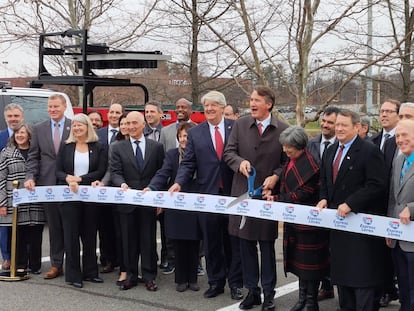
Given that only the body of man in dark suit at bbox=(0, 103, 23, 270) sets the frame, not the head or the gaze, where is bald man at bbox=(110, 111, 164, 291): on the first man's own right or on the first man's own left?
on the first man's own left

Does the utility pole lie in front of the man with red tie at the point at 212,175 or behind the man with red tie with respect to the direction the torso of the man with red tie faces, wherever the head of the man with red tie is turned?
behind

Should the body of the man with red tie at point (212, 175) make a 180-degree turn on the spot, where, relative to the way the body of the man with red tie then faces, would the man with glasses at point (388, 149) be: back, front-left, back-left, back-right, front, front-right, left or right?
right

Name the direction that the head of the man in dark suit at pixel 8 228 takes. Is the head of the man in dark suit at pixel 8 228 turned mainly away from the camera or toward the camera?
toward the camera

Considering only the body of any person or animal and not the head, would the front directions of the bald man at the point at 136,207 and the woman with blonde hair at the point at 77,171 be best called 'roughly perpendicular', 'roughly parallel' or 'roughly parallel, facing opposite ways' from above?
roughly parallel

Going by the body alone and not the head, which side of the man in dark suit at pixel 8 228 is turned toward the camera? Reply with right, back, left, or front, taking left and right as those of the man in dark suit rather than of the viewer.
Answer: front

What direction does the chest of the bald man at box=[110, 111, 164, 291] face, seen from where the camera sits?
toward the camera

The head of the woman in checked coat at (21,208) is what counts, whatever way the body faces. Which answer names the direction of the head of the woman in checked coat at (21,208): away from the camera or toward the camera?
toward the camera

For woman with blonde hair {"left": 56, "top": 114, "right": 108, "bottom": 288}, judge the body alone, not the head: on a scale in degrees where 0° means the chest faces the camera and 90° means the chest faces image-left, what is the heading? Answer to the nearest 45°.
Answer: approximately 0°

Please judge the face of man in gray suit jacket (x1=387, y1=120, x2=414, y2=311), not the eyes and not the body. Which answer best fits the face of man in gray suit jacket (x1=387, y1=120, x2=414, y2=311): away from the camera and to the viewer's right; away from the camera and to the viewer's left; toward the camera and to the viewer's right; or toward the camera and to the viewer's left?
toward the camera and to the viewer's left

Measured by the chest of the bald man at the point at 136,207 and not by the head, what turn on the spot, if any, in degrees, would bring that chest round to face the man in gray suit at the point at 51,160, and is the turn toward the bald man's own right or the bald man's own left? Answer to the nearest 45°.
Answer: approximately 135° to the bald man's own right

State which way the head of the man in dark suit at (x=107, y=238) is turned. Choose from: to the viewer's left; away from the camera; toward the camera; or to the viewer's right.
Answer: toward the camera

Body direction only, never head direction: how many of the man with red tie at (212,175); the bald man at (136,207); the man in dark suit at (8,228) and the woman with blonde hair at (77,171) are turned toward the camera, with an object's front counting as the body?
4
